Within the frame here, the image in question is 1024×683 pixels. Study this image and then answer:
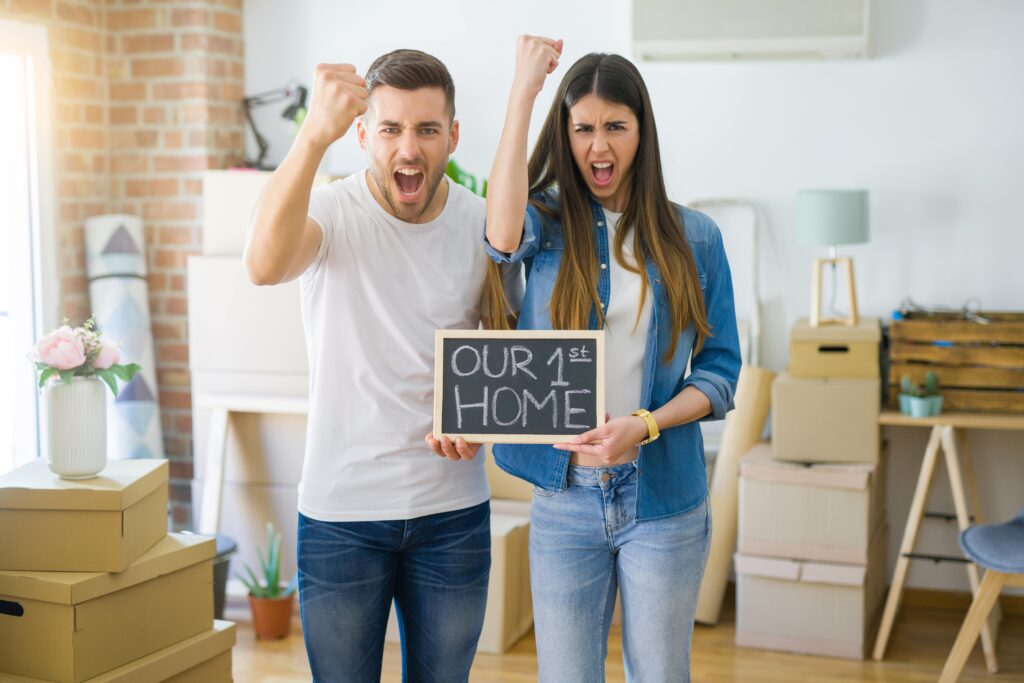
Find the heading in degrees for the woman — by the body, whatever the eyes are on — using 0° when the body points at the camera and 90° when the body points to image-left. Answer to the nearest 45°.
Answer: approximately 0°

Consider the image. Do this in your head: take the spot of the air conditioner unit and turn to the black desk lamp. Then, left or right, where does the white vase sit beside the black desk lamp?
left

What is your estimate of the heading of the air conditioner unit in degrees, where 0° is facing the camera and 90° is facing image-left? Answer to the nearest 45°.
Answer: approximately 0°

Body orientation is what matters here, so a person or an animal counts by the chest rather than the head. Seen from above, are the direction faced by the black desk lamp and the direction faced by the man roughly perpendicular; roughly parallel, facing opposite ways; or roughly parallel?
roughly perpendicular

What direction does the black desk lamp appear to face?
to the viewer's right

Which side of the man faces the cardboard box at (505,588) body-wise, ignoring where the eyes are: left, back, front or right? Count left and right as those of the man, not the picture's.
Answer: back

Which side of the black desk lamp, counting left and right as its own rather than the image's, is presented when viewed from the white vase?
right

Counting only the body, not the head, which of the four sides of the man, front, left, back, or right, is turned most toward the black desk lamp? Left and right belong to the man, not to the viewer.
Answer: back
